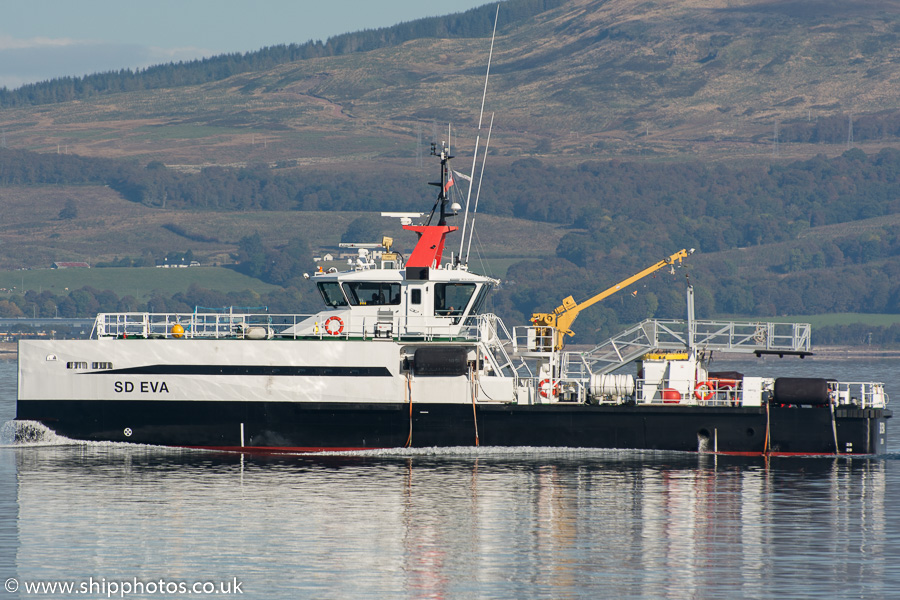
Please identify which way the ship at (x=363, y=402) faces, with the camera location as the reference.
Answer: facing to the left of the viewer
